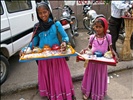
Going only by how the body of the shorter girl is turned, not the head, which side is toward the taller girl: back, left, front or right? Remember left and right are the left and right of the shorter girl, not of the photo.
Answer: right

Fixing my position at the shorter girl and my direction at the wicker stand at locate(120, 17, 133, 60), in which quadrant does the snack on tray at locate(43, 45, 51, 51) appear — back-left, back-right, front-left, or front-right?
back-left

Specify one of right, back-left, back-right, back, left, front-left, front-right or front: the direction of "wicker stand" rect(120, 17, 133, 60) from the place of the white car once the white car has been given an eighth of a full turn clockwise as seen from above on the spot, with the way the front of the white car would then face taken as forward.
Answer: back

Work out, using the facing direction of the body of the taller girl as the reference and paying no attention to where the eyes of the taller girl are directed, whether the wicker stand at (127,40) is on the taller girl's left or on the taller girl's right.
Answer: on the taller girl's left

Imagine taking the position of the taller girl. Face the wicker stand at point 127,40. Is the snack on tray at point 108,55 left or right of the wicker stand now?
right

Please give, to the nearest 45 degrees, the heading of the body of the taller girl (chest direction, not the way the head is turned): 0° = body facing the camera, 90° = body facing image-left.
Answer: approximately 0°

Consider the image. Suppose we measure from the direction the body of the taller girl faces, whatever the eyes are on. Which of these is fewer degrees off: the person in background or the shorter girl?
the shorter girl

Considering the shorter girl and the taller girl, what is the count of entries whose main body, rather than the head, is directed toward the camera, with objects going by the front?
2

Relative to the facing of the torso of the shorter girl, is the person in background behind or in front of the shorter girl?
behind

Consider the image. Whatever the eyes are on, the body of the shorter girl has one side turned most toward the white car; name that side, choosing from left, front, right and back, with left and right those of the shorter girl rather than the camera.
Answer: right

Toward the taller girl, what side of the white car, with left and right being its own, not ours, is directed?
left

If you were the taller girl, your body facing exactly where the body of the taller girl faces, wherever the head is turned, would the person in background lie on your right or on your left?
on your left

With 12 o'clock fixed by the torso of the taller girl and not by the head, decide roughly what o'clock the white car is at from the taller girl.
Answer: The white car is roughly at 5 o'clock from the taller girl.
